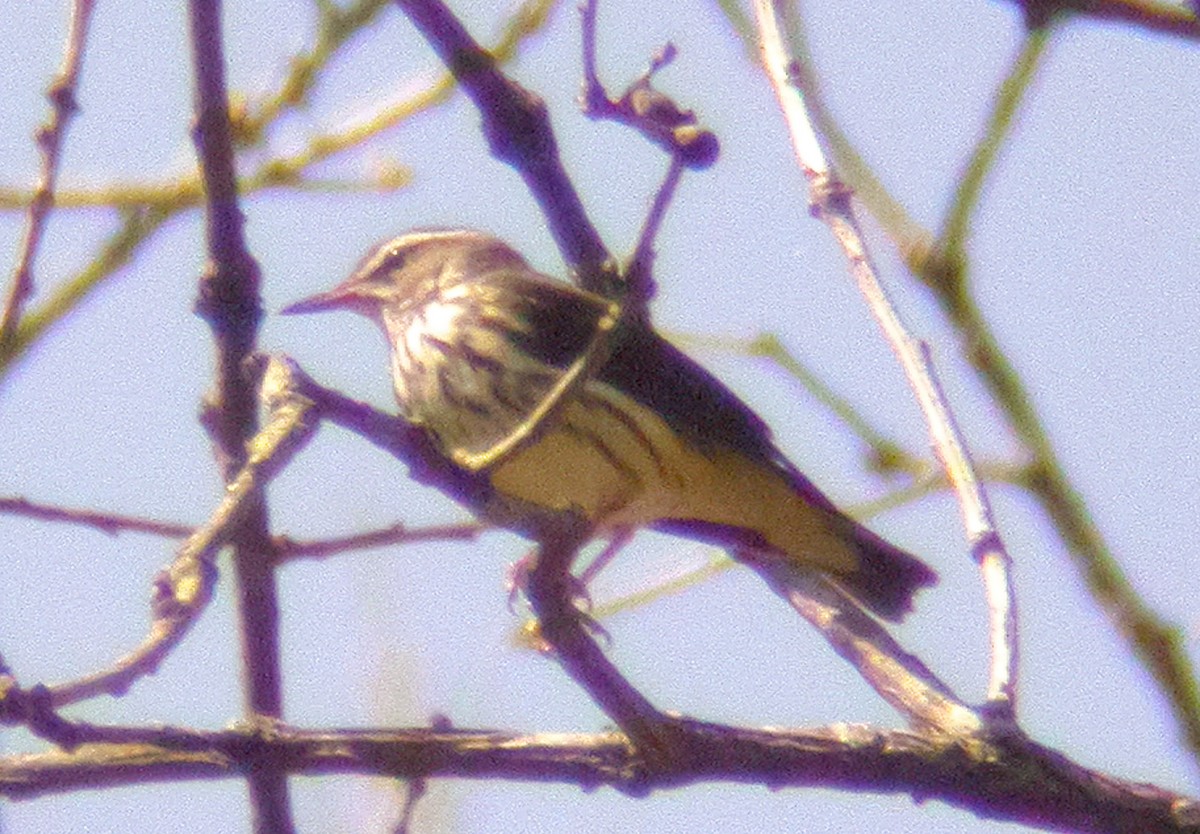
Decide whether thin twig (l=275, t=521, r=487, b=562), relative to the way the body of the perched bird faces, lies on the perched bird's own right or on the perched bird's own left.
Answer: on the perched bird's own right

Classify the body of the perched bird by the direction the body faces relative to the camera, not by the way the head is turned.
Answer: to the viewer's left

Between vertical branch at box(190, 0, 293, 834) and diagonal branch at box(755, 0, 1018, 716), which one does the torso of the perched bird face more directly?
the vertical branch
